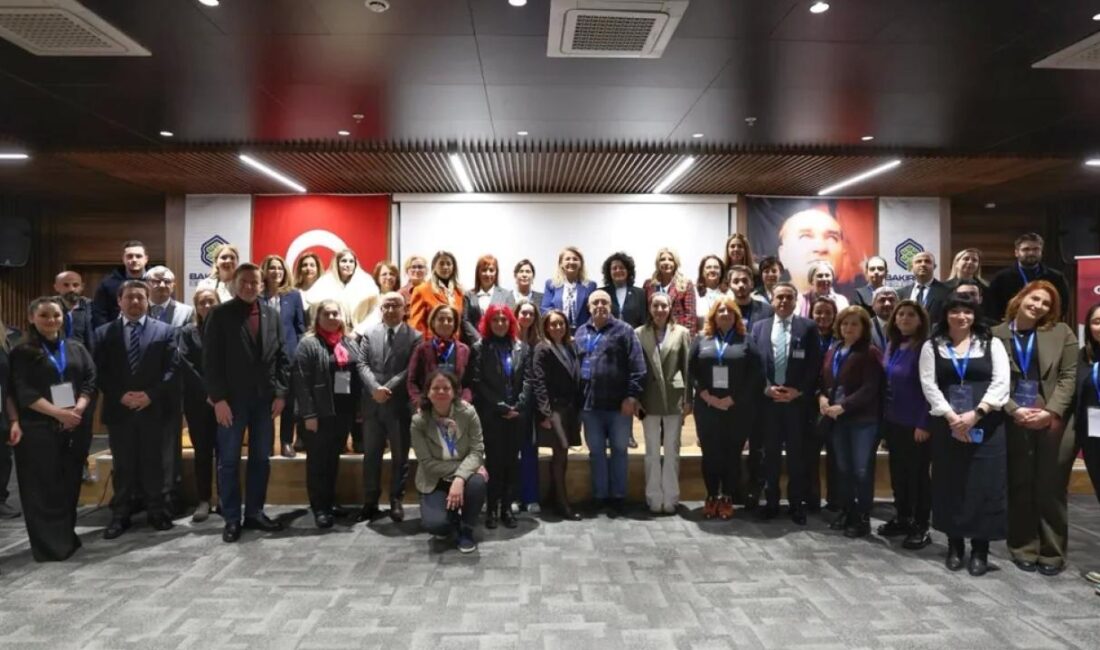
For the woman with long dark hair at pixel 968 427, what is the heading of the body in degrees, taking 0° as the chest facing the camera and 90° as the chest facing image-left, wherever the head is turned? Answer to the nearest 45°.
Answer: approximately 0°

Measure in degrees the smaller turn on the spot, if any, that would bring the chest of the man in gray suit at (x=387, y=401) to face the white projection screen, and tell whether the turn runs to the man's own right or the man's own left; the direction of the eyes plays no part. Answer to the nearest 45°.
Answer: approximately 135° to the man's own left

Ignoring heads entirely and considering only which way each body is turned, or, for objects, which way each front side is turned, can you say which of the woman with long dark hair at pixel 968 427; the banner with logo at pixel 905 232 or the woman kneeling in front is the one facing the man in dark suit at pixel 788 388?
the banner with logo

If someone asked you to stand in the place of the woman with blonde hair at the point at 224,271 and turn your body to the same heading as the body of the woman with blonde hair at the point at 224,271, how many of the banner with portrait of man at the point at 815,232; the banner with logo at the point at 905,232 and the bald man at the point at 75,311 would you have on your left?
2

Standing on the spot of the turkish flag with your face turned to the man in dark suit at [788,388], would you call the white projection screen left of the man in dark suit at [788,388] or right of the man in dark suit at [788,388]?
left

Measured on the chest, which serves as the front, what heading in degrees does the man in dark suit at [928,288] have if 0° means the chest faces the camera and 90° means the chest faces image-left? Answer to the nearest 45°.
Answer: approximately 0°

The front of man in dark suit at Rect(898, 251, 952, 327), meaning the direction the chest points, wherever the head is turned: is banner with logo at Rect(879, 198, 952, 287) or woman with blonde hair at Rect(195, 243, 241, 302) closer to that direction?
the woman with blonde hair

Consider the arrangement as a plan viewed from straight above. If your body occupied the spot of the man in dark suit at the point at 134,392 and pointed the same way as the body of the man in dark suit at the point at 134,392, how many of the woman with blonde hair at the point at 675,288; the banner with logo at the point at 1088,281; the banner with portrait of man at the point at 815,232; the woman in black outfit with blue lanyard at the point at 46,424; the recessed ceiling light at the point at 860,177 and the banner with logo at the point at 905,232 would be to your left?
5
